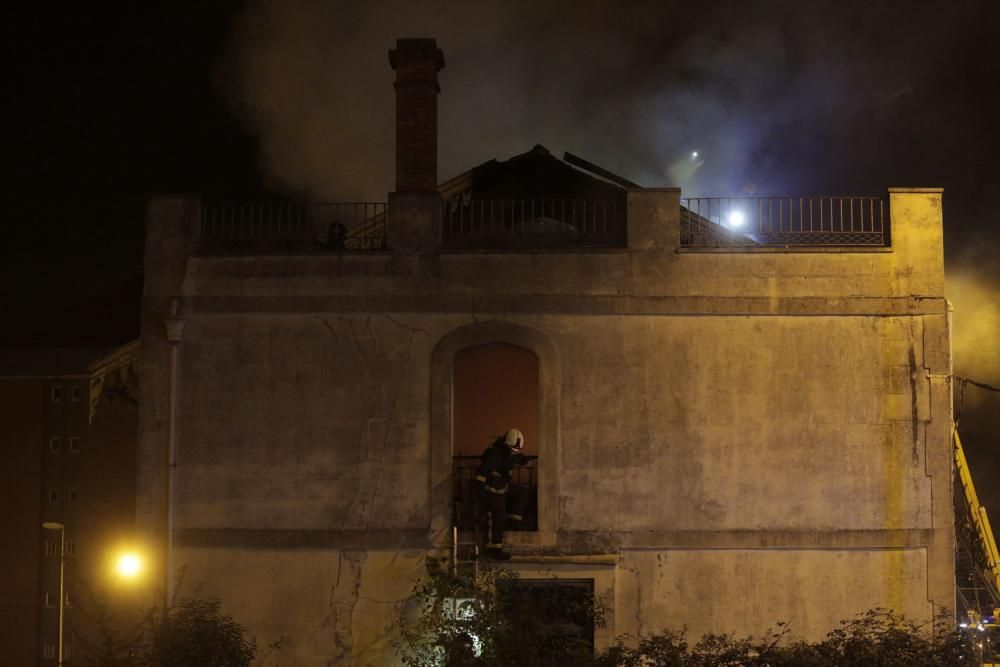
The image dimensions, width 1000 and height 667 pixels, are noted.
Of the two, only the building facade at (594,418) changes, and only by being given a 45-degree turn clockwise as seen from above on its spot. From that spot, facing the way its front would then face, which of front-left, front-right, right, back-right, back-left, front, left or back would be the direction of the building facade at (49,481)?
right

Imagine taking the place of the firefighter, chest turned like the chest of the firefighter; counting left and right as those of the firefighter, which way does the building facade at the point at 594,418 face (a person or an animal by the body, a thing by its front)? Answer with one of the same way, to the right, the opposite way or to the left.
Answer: to the right

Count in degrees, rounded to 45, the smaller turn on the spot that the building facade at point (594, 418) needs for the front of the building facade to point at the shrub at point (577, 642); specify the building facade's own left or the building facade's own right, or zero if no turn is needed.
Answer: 0° — it already faces it

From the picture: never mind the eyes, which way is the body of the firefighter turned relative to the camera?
to the viewer's right

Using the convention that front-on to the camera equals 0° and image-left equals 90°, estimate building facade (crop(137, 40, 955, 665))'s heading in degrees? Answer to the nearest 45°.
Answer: approximately 0°

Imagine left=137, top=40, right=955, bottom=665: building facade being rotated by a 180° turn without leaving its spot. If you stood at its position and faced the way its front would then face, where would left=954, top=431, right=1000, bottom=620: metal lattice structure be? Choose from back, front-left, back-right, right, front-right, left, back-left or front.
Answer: front-right

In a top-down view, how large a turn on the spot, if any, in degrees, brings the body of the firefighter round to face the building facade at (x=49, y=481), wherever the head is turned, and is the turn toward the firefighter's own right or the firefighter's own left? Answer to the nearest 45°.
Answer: approximately 135° to the firefighter's own left
